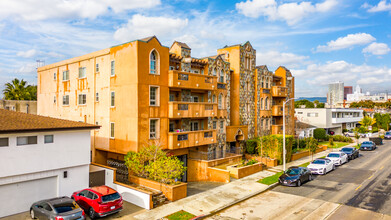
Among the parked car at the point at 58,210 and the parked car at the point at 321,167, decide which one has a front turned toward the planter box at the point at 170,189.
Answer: the parked car at the point at 321,167

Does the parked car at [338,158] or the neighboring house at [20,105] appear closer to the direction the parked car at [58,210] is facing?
the neighboring house

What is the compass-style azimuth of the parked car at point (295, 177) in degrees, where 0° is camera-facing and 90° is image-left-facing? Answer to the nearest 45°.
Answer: approximately 45°

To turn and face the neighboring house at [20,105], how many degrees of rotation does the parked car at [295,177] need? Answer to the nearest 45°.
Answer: approximately 45° to its right

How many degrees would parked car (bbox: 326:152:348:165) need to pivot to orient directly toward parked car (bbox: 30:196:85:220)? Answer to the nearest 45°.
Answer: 0° — it already faces it

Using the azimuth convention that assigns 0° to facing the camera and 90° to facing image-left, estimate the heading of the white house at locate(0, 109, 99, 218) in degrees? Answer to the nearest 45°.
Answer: approximately 315°

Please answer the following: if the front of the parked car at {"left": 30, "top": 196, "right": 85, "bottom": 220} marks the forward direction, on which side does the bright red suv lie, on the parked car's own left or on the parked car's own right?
on the parked car's own right

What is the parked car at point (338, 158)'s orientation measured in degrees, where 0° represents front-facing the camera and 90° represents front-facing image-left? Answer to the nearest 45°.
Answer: approximately 45°

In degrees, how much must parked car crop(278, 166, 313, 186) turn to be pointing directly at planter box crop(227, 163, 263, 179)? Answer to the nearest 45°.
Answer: approximately 45° to its right
